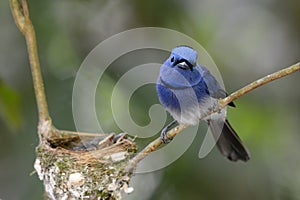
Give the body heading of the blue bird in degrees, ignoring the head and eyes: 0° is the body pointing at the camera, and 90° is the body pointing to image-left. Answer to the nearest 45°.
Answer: approximately 45°
